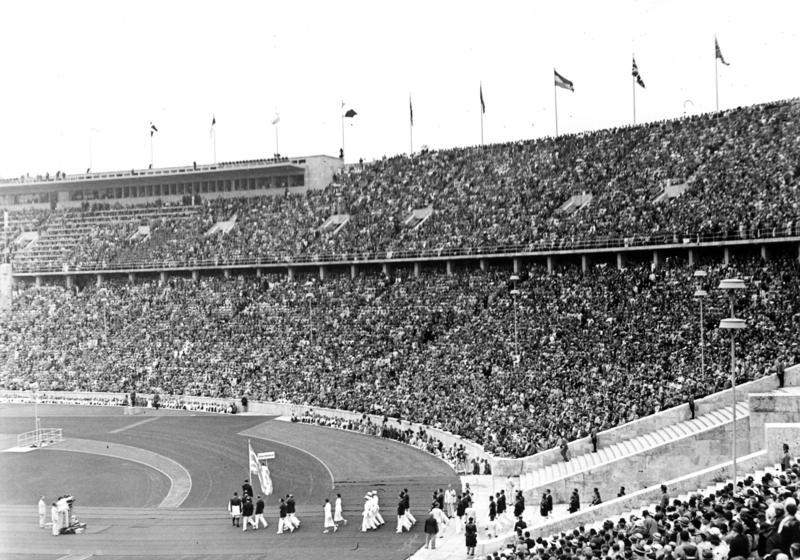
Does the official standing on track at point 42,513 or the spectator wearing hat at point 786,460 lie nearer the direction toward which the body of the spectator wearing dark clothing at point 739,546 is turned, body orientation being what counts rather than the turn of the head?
the official standing on track

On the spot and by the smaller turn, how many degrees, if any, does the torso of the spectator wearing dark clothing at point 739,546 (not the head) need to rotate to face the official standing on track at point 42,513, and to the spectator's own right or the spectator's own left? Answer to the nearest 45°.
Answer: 0° — they already face them

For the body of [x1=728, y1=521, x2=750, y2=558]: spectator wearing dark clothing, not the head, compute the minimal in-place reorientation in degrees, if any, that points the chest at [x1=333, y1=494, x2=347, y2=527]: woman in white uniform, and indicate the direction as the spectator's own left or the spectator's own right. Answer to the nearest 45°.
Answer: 0° — they already face them

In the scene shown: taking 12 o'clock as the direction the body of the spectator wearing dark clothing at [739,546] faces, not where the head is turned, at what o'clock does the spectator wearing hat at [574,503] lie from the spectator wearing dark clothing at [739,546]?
the spectator wearing hat at [574,503] is roughly at 1 o'clock from the spectator wearing dark clothing at [739,546].

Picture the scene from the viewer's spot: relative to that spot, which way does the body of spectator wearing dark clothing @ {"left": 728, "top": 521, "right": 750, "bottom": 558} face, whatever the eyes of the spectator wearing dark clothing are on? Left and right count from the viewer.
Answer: facing away from the viewer and to the left of the viewer
